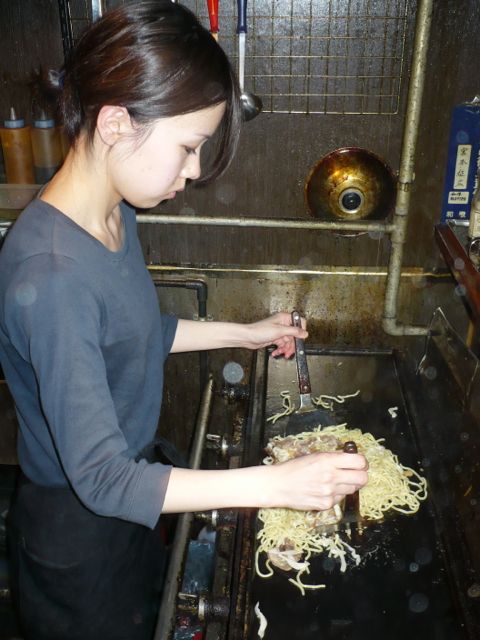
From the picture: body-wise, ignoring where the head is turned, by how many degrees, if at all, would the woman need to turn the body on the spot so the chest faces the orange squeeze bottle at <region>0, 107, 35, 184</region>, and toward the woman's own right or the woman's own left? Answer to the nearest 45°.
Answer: approximately 90° to the woman's own left

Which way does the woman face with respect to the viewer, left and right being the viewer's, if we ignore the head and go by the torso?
facing to the right of the viewer

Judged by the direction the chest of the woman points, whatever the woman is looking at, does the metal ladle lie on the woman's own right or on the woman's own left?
on the woman's own left

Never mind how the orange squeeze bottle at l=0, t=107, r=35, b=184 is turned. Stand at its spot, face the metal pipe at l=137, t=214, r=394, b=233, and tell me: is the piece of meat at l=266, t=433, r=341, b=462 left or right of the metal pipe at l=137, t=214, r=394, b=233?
right

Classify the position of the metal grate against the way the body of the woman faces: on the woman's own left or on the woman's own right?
on the woman's own left

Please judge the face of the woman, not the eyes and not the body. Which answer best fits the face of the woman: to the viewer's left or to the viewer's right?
to the viewer's right
